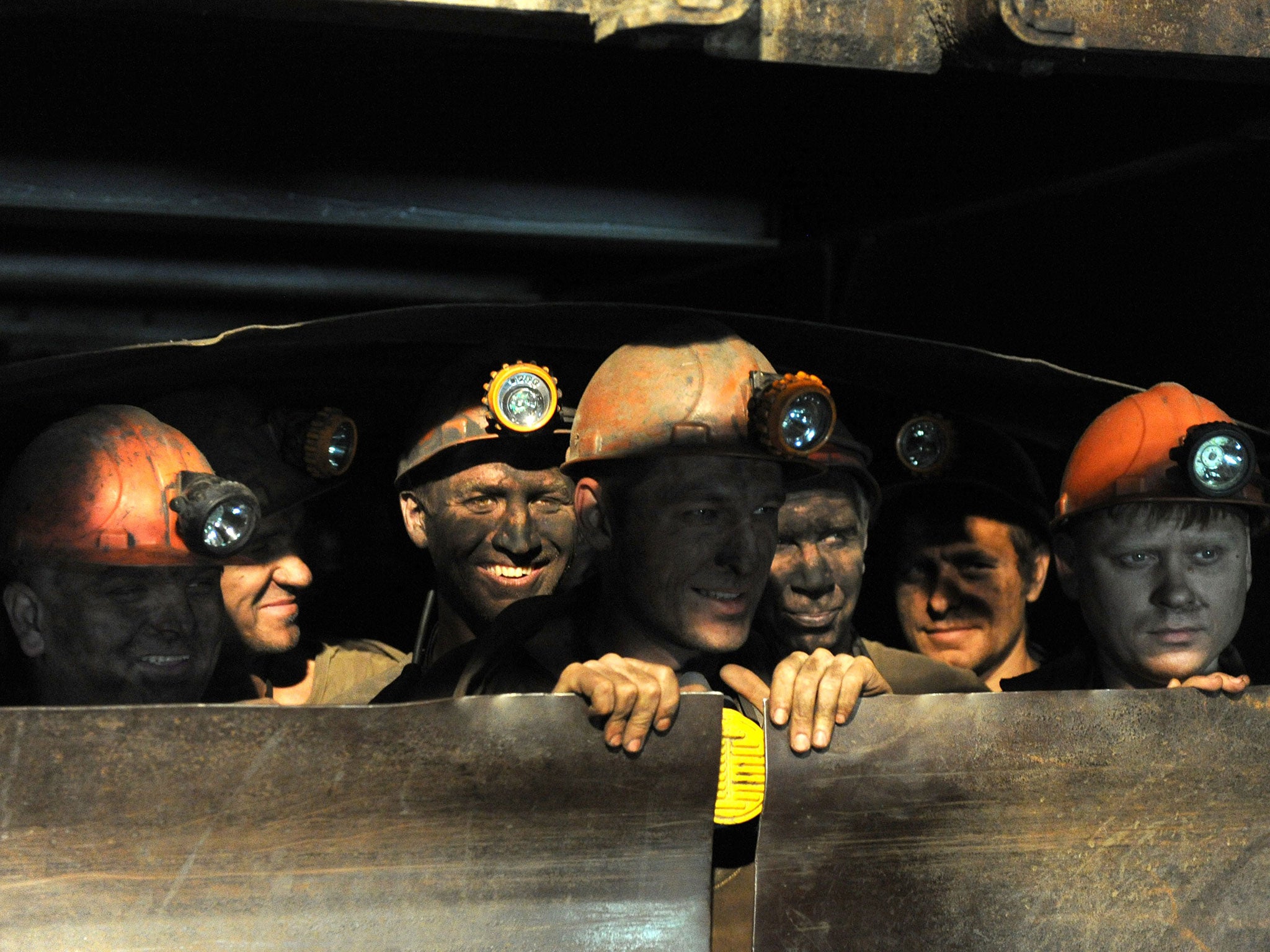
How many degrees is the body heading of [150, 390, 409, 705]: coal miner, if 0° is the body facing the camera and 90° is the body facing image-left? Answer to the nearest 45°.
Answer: approximately 315°

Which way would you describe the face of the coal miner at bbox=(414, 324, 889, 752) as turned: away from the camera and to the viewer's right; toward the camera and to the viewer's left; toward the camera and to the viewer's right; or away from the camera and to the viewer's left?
toward the camera and to the viewer's right

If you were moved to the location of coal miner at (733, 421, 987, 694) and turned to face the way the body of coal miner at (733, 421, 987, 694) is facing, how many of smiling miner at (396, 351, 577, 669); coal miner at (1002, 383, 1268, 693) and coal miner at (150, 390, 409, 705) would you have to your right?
2

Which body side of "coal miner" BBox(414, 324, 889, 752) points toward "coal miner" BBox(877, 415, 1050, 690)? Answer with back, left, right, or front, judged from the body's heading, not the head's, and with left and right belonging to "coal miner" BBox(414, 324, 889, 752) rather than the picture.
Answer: left

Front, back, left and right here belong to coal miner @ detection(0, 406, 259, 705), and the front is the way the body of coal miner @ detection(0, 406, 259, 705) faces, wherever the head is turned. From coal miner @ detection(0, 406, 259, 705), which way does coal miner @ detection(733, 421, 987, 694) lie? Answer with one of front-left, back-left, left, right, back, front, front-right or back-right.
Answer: front-left

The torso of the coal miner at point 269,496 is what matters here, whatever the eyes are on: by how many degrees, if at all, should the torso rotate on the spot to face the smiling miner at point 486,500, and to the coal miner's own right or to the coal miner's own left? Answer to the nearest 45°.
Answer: approximately 45° to the coal miner's own left
